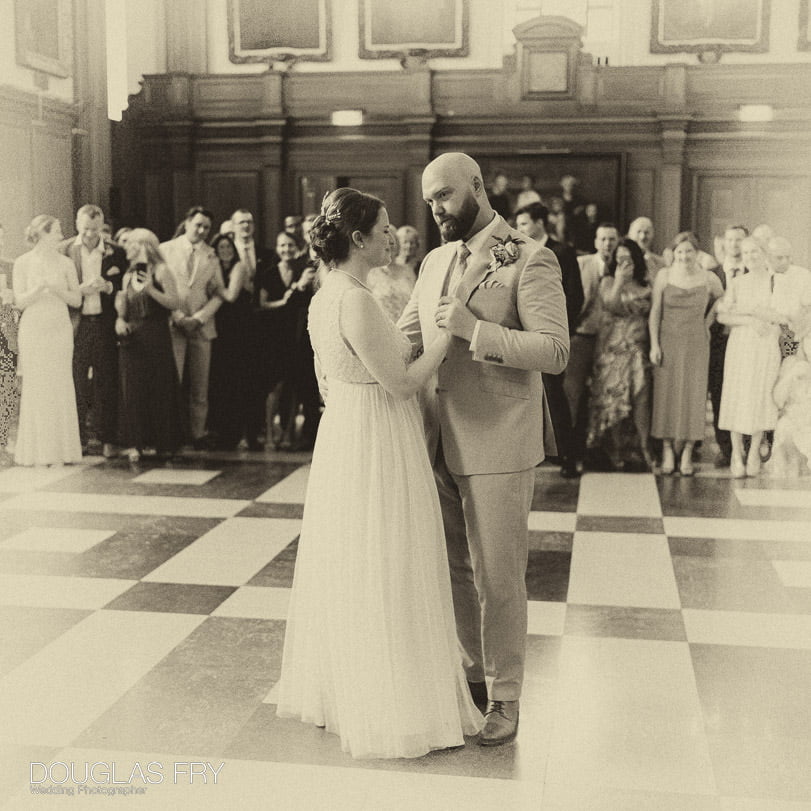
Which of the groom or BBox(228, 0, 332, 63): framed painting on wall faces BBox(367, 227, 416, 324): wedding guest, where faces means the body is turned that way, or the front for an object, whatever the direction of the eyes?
the framed painting on wall

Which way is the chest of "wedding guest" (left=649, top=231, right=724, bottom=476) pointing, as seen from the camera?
toward the camera

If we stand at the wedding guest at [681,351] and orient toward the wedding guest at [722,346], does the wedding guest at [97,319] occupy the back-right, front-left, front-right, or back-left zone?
back-left

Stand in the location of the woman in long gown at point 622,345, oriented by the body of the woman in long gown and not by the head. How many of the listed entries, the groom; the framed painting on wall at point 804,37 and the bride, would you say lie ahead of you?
2

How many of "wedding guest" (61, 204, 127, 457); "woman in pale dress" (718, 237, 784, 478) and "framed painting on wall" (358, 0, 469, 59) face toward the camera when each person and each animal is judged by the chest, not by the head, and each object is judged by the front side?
3

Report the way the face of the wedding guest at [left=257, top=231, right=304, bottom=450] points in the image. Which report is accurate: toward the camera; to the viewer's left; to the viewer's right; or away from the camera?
toward the camera

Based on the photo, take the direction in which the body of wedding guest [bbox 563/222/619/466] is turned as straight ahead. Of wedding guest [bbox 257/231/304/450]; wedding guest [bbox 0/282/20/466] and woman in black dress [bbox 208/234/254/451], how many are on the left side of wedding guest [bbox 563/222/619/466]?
0

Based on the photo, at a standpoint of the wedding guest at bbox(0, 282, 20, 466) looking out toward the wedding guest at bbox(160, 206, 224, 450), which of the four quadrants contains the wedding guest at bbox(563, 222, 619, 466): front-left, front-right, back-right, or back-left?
front-right

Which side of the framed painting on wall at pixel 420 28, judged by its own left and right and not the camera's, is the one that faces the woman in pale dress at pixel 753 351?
front

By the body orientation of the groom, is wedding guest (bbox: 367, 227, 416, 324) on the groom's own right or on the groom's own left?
on the groom's own right

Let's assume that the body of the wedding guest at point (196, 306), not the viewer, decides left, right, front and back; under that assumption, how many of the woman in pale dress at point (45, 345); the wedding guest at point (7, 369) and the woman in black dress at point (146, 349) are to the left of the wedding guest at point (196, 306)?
0

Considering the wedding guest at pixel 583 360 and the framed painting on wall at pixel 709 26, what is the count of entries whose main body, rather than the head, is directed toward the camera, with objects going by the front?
2

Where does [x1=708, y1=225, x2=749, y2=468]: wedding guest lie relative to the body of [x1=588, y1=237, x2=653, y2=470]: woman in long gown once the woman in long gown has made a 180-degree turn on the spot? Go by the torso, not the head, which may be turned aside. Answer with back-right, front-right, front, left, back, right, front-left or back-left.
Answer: front-right

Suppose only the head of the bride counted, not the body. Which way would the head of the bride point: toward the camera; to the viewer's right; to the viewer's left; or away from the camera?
to the viewer's right

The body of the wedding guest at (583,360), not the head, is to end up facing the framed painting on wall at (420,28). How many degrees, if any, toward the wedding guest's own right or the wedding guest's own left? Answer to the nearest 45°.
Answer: approximately 180°

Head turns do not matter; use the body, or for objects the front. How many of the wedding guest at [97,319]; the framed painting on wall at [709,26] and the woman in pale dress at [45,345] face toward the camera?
3

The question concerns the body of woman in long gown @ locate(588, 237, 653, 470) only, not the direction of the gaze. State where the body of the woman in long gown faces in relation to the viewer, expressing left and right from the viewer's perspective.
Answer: facing the viewer

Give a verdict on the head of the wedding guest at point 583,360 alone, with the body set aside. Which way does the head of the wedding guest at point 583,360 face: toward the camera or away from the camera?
toward the camera

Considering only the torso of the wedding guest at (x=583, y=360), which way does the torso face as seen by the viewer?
toward the camera

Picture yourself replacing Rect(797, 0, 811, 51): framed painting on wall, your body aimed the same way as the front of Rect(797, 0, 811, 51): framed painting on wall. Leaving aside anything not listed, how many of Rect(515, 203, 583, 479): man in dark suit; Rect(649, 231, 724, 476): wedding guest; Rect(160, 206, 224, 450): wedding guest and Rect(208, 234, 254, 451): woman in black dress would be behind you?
0
